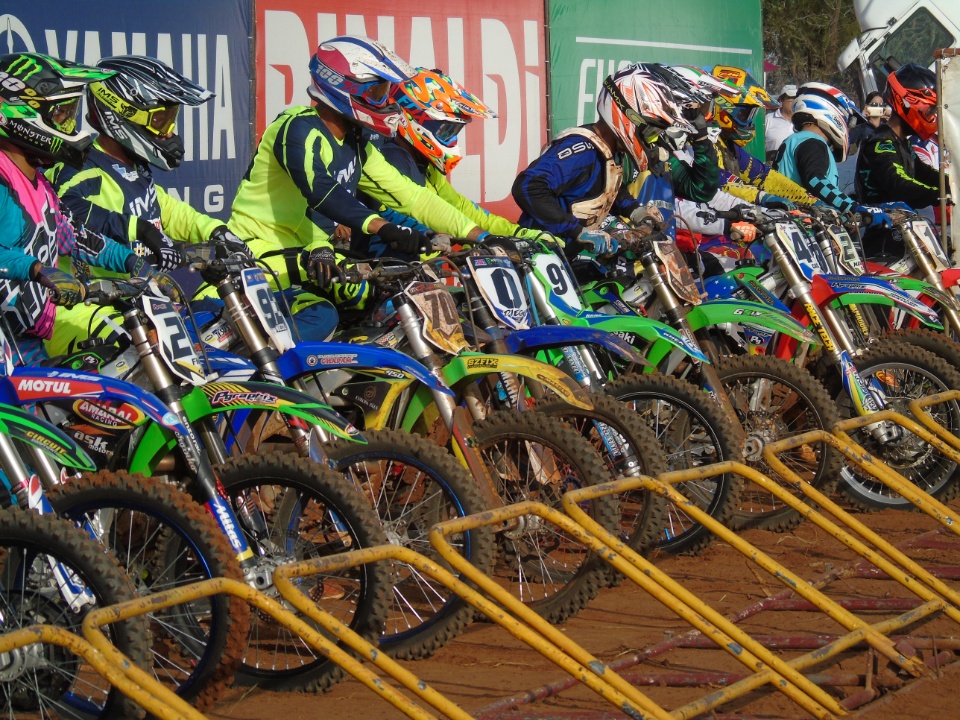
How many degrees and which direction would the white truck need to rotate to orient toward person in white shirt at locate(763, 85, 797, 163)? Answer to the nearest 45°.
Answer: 0° — it already faces them

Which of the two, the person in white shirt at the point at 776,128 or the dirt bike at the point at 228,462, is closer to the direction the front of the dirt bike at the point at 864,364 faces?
the dirt bike

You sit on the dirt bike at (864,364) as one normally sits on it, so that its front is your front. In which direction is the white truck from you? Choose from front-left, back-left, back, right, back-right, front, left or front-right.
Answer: back-left

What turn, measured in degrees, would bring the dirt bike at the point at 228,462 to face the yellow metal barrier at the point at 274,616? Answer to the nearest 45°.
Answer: approximately 45° to its right

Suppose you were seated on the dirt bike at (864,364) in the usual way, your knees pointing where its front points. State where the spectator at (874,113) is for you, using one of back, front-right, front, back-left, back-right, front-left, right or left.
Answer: back-left

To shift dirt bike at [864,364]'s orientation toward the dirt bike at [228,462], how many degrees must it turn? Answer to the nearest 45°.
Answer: approximately 90° to its right

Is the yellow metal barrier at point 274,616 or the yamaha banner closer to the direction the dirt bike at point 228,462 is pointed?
the yellow metal barrier

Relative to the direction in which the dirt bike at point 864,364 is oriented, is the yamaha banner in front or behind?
behind

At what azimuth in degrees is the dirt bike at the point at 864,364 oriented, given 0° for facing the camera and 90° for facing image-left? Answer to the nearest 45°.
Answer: approximately 315°
